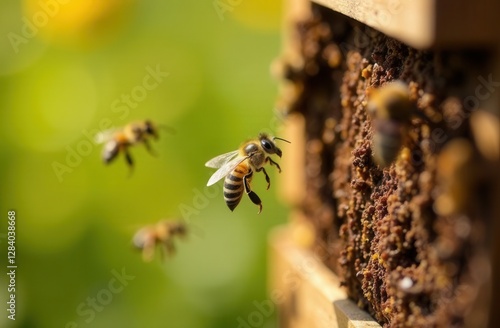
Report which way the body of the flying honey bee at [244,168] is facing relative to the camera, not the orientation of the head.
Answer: to the viewer's right

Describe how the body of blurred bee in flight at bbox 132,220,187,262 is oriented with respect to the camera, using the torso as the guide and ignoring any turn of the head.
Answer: to the viewer's right

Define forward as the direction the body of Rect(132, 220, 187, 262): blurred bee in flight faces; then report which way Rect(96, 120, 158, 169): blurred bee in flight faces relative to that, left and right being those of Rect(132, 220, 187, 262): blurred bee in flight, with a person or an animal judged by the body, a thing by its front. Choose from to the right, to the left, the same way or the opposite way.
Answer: the same way

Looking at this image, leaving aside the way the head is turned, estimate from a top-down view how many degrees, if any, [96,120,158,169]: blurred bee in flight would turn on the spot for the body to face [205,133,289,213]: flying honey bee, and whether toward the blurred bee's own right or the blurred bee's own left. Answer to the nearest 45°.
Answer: approximately 45° to the blurred bee's own right

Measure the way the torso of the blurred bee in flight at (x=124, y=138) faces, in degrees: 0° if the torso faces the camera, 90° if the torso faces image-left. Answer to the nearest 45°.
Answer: approximately 270°

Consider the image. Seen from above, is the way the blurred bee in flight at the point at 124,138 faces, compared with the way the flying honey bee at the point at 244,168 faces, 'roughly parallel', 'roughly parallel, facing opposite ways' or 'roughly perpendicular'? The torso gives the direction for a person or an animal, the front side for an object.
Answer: roughly parallel

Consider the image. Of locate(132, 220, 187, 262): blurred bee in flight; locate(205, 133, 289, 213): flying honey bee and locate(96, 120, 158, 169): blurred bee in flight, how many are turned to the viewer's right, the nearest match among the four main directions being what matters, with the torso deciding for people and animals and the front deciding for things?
3

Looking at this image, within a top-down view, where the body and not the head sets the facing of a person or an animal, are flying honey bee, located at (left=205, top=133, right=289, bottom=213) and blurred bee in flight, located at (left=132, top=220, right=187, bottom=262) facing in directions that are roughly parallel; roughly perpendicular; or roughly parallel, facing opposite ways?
roughly parallel
